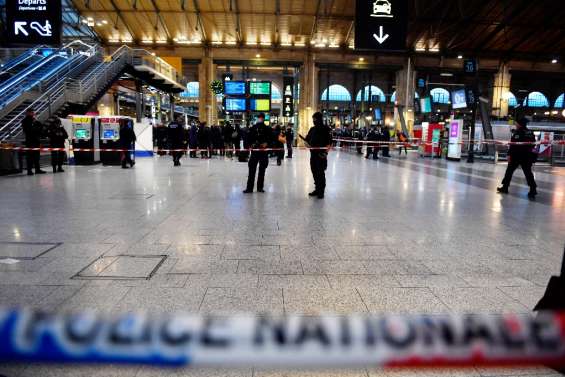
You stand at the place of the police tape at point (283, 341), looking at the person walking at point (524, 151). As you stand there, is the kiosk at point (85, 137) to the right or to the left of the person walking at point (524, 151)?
left

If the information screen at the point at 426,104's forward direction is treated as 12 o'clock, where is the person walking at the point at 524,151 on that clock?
The person walking is roughly at 12 o'clock from the information screen.

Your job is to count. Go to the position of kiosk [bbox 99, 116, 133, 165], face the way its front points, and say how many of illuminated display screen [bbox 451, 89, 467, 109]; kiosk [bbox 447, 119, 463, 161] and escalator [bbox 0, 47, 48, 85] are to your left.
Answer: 2

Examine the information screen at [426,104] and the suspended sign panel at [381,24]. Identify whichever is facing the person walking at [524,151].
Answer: the information screen

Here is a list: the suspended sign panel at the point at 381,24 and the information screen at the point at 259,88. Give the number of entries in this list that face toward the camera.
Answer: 2
